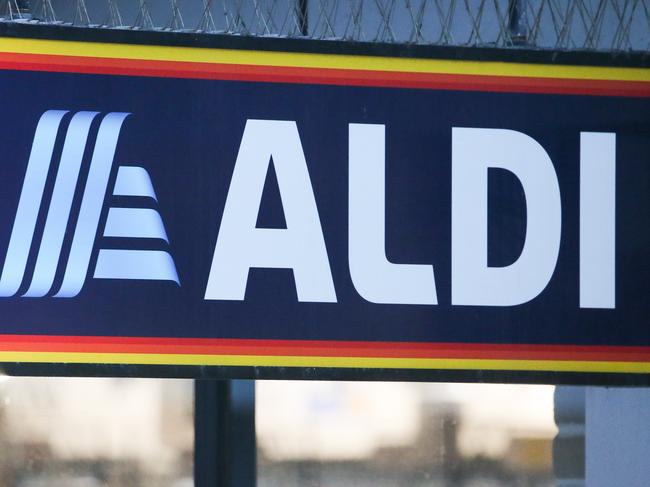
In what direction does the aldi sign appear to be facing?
toward the camera
